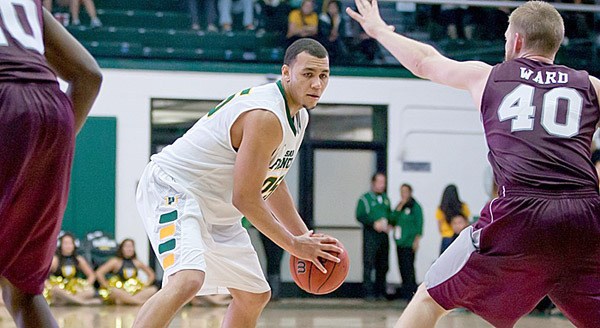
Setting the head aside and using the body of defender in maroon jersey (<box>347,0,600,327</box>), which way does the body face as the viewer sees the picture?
away from the camera

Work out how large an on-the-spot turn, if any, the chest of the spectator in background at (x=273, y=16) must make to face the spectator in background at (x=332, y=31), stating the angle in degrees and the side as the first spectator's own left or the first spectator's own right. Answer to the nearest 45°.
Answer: approximately 90° to the first spectator's own left

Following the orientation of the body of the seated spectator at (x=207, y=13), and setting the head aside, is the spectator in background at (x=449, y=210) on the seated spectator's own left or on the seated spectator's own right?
on the seated spectator's own left

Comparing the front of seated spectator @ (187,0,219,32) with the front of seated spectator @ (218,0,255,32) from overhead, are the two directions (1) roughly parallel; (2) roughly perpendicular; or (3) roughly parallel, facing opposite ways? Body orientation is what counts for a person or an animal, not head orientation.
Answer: roughly parallel

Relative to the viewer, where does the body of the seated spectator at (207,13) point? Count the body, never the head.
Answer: toward the camera

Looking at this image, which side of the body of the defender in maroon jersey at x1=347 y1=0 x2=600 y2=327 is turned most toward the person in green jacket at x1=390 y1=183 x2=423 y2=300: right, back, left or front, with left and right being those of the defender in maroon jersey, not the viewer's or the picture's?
front

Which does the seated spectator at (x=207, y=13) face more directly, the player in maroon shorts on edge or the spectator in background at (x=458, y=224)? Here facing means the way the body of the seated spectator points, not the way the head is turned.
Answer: the player in maroon shorts on edge

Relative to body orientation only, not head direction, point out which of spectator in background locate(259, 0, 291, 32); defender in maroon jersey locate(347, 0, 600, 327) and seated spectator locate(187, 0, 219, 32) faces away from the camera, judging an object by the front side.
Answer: the defender in maroon jersey

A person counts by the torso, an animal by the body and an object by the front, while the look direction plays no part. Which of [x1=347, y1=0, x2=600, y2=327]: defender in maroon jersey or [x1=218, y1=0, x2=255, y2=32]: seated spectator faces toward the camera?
the seated spectator

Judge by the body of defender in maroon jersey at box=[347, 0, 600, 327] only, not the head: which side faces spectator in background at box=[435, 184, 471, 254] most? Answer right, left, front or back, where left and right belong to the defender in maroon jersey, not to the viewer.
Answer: front

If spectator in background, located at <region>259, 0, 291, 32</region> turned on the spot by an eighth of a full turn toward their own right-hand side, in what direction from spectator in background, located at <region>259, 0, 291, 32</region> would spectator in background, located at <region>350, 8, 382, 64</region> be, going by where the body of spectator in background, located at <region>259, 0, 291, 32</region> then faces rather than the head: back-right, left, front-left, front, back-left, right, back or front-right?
back-left

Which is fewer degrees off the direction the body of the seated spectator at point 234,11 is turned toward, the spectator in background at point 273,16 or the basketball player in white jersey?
the basketball player in white jersey

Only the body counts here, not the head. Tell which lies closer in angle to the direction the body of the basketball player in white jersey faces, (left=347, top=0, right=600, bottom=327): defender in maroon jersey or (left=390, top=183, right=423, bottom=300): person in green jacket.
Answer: the defender in maroon jersey
